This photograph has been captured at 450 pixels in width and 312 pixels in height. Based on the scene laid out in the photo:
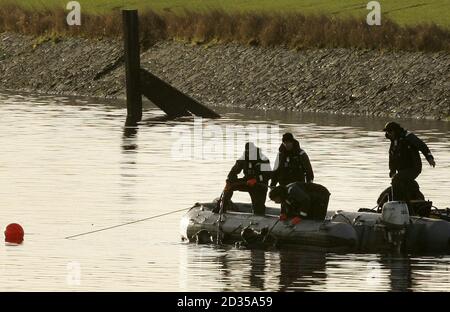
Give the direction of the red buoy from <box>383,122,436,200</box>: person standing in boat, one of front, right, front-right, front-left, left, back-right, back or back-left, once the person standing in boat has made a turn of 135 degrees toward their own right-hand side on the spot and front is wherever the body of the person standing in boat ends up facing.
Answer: back-left

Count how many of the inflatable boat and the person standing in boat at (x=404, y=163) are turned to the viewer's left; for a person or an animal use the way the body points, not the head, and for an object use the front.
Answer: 2

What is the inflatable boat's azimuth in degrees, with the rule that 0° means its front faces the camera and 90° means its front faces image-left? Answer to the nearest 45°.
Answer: approximately 90°

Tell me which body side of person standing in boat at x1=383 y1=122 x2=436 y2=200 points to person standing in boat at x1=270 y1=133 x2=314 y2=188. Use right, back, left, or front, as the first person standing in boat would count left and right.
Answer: front

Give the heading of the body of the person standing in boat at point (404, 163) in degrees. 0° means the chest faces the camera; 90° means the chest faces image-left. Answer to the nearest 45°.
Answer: approximately 90°
